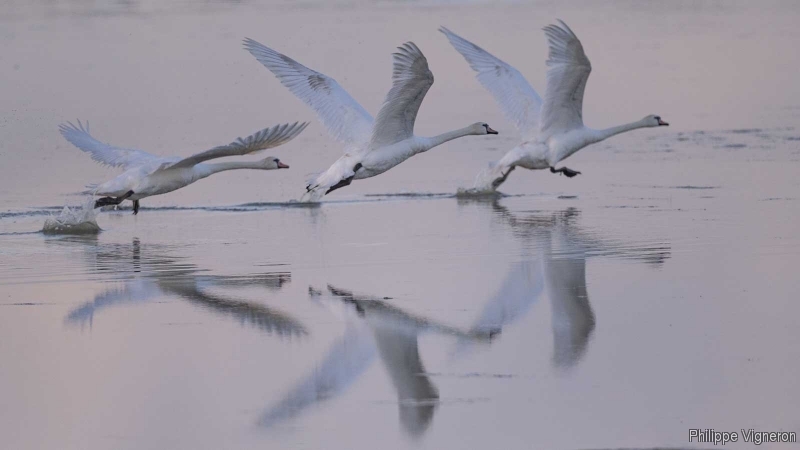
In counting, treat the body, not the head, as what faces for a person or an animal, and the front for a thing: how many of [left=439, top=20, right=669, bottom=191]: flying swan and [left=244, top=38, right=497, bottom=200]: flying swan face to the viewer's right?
2

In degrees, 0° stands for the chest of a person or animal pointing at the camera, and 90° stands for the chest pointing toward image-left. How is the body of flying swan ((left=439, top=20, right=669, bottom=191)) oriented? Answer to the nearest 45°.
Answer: approximately 270°

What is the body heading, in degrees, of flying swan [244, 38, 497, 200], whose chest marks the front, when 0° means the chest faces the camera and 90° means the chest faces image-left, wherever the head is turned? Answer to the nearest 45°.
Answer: approximately 270°

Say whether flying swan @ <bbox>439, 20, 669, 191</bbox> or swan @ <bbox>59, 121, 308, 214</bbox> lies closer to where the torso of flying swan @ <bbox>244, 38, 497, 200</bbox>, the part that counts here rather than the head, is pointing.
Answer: the flying swan

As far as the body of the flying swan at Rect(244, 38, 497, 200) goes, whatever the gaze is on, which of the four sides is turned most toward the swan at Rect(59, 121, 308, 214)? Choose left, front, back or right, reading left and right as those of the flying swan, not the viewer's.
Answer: back

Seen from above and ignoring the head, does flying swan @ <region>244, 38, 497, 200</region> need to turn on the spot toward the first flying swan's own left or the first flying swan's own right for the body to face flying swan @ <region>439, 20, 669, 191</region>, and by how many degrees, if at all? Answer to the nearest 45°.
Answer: approximately 45° to the first flying swan's own left

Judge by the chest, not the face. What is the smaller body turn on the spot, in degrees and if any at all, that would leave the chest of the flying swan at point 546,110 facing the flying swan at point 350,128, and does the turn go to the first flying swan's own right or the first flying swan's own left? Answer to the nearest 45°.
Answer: approximately 135° to the first flying swan's own right
